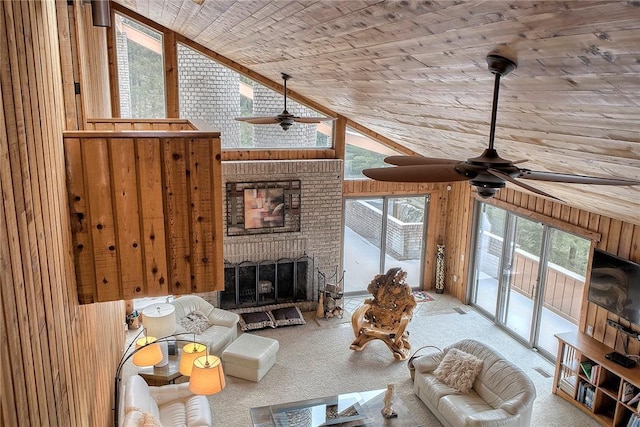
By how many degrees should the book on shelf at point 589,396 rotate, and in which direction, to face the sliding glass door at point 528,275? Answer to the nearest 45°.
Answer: approximately 90° to its right

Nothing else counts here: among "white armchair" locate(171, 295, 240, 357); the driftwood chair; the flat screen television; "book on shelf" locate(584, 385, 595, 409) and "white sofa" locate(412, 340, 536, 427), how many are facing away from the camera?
0

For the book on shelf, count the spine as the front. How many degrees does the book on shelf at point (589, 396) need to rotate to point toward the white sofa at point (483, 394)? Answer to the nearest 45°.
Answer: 0° — it already faces it

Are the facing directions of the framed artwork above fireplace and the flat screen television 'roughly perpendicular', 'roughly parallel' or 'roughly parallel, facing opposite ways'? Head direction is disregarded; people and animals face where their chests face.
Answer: roughly perpendicular

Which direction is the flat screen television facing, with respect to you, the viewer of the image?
facing the viewer and to the left of the viewer

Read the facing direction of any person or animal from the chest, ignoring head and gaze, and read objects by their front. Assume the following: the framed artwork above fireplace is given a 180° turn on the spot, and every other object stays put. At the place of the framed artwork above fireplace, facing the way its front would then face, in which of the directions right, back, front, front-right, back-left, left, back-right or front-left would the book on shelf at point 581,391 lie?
back-right

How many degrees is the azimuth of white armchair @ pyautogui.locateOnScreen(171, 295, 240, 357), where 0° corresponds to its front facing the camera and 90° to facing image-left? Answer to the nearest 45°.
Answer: approximately 315°

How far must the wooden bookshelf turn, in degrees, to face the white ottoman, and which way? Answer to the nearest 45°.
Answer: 0° — it already faces it

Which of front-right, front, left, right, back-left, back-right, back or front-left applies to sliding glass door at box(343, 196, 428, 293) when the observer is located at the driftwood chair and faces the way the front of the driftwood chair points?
back-right

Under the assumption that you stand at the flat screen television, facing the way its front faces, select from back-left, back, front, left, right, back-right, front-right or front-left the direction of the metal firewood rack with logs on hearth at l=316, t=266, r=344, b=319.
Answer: front-right

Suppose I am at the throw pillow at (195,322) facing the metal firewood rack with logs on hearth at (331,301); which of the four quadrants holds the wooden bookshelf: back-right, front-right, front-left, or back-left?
front-right

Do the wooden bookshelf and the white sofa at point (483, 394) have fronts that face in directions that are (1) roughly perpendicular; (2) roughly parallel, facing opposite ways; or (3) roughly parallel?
roughly parallel

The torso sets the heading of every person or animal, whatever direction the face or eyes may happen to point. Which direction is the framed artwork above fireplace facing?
toward the camera

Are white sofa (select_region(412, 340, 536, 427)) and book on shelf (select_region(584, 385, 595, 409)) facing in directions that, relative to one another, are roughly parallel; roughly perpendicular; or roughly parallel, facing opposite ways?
roughly parallel

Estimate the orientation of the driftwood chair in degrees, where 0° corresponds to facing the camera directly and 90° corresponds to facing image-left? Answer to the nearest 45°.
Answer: approximately 45°

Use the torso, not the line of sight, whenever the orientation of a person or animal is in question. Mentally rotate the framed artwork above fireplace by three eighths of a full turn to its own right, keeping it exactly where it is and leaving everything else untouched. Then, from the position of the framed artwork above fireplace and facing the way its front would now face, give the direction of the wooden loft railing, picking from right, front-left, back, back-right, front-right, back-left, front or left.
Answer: back-left

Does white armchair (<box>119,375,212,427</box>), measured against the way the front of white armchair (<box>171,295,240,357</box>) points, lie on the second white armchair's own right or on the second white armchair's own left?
on the second white armchair's own right

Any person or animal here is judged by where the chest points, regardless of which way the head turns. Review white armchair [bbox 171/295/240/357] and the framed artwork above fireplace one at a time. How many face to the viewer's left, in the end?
0

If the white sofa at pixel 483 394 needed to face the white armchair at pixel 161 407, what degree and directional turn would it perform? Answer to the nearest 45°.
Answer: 0° — it already faces it

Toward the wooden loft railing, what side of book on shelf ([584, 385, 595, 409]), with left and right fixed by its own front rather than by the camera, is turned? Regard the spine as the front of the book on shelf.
front
